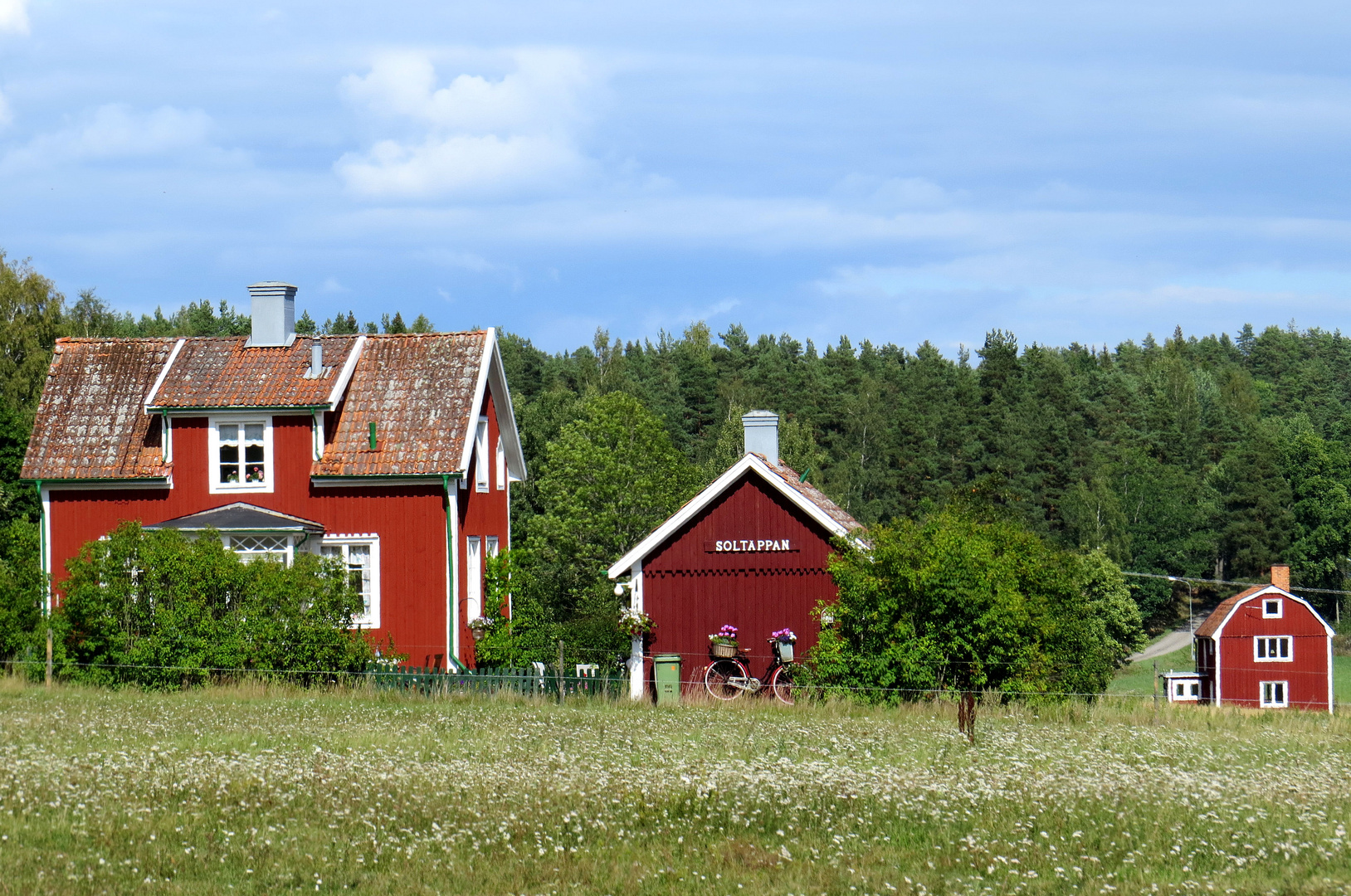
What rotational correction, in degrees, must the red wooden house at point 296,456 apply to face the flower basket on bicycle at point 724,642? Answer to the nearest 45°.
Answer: approximately 45° to its left

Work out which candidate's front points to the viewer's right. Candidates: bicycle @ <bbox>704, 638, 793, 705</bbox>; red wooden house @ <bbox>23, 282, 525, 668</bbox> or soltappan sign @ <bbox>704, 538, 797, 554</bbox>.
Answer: the bicycle

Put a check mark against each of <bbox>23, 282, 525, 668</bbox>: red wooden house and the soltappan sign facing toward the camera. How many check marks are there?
2

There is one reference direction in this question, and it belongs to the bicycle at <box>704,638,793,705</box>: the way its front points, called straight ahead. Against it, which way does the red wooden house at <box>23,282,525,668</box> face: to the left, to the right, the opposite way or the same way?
to the right

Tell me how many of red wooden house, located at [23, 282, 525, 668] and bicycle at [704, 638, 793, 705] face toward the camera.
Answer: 1

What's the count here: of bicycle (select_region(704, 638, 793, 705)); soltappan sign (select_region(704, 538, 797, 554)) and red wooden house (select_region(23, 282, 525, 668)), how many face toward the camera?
2

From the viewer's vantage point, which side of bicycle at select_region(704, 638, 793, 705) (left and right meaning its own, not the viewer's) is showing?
right

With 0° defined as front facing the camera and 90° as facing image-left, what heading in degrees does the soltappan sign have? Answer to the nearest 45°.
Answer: approximately 0°

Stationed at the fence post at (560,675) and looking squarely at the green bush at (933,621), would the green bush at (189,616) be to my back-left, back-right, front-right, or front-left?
back-left

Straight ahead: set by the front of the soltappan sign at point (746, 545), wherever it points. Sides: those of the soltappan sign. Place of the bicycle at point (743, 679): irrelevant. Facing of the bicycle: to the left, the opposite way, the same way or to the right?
to the left
